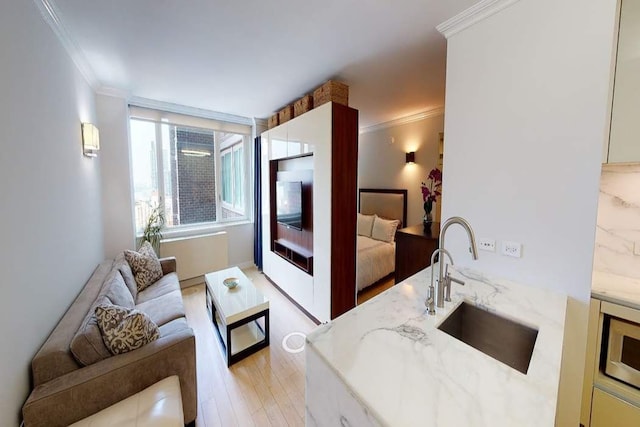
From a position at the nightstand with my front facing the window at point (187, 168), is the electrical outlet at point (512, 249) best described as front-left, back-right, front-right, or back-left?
back-left

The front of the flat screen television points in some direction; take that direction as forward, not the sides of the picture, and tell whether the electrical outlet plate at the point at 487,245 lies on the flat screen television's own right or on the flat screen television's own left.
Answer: on the flat screen television's own left

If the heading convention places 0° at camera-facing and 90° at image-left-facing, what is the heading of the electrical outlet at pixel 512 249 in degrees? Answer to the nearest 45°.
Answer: approximately 45°

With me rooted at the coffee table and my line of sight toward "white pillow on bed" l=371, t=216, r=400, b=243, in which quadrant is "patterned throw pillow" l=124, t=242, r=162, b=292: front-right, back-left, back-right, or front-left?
back-left

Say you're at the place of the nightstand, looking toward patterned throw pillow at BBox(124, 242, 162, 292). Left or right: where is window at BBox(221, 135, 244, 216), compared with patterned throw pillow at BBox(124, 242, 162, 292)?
right

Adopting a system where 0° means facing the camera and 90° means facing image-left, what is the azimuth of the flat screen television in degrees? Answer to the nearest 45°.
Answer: approximately 45°

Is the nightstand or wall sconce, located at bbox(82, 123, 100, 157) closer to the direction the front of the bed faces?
the wall sconce

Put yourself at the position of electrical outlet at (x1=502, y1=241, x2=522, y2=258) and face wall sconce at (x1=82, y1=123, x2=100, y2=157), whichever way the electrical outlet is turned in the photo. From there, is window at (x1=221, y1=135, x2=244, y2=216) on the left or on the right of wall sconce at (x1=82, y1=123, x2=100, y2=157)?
right

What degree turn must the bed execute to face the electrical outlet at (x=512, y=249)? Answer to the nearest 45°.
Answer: approximately 45° to its left

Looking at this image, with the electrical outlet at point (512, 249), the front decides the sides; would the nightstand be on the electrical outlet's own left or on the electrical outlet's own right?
on the electrical outlet's own right
